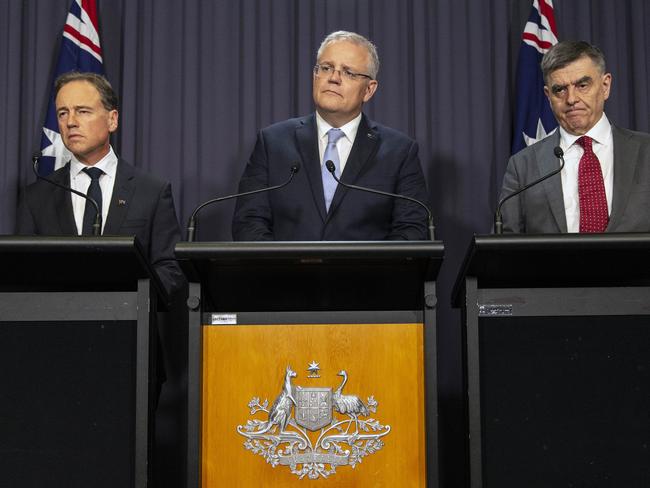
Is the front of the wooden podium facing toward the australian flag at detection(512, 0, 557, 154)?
no

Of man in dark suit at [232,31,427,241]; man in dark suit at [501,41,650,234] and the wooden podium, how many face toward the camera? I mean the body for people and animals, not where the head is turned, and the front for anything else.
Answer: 3

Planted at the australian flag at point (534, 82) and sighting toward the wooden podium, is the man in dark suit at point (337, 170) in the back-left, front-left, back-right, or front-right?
front-right

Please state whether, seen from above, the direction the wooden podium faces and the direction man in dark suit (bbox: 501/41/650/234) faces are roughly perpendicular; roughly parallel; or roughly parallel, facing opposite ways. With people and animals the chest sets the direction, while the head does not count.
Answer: roughly parallel

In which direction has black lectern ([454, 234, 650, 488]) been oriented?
toward the camera

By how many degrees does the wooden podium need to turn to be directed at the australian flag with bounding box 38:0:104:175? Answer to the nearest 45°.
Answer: approximately 135° to its right

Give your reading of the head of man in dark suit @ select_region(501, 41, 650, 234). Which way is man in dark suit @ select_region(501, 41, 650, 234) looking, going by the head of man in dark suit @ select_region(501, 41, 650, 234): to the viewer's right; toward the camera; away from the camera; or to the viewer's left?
toward the camera

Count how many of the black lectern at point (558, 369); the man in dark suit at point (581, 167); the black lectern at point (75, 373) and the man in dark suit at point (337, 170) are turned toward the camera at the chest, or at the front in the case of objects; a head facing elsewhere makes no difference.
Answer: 4

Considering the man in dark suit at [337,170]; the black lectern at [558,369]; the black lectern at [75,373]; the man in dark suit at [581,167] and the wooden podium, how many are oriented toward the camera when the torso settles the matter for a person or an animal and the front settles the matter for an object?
5

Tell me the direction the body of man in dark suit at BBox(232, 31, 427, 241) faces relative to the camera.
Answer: toward the camera

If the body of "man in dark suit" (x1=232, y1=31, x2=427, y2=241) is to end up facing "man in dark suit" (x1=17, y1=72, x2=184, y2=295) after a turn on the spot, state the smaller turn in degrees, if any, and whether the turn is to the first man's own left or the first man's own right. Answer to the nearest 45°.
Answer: approximately 90° to the first man's own right

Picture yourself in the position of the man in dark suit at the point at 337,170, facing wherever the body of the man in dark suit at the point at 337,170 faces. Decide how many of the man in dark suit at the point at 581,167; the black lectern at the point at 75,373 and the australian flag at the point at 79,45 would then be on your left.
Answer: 1

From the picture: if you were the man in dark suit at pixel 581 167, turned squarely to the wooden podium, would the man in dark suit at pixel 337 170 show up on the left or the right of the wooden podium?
right

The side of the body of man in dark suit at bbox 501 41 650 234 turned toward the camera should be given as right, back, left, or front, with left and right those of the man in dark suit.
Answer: front

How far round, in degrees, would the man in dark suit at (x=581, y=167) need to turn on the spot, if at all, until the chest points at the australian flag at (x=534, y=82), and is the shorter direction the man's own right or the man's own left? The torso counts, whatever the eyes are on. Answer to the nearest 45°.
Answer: approximately 180°

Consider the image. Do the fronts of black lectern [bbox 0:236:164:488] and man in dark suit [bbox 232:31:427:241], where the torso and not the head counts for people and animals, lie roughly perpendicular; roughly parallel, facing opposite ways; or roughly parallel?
roughly parallel
